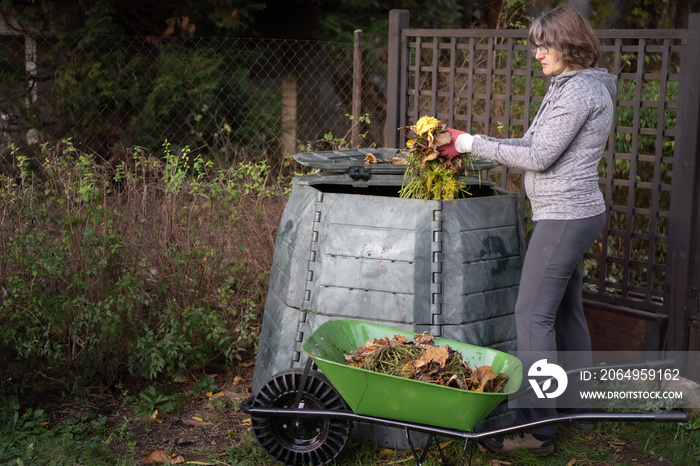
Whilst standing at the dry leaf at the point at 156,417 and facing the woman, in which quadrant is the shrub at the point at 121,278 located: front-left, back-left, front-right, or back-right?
back-left

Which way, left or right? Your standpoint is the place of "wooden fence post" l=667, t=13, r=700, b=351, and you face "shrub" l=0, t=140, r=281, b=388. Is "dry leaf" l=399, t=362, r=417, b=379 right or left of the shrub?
left

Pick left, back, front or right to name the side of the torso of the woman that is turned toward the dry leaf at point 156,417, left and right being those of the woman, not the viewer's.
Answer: front

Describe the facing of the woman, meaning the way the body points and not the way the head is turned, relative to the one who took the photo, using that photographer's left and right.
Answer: facing to the left of the viewer

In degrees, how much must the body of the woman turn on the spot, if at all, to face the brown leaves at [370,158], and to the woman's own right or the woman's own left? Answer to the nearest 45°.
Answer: approximately 45° to the woman's own right

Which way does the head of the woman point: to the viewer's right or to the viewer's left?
to the viewer's left

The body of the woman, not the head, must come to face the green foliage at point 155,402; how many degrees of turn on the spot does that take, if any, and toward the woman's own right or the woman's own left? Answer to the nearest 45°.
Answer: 0° — they already face it
